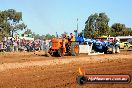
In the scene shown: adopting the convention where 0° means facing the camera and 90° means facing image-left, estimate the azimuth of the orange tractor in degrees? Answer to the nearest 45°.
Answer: approximately 45°

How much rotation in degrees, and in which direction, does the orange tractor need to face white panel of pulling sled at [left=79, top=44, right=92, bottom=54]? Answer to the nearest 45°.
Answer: approximately 180°
